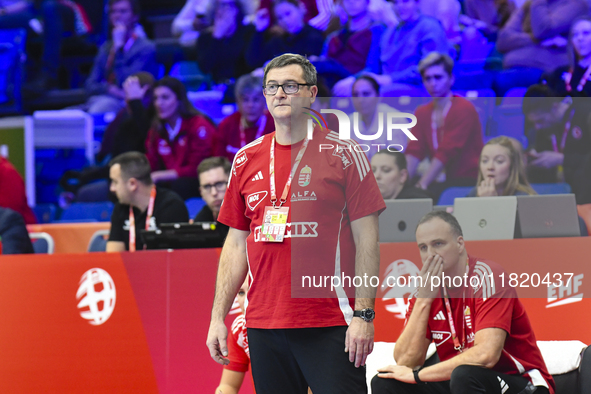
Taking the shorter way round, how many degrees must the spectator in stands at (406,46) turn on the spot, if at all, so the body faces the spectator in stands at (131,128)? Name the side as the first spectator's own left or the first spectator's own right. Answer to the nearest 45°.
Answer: approximately 45° to the first spectator's own right

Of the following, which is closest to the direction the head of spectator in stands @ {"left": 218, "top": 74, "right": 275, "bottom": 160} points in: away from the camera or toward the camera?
toward the camera

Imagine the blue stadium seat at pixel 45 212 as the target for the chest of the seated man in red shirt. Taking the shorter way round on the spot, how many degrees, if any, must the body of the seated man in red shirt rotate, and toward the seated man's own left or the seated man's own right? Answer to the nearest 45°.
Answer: approximately 90° to the seated man's own right

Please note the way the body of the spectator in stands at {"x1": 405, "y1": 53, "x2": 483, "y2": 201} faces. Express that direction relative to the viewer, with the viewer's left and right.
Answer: facing the viewer and to the left of the viewer

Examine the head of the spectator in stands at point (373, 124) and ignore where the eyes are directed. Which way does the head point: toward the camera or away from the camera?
toward the camera

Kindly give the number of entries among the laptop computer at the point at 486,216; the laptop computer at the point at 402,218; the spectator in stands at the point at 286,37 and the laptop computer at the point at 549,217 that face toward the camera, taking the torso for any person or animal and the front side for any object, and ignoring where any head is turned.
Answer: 1

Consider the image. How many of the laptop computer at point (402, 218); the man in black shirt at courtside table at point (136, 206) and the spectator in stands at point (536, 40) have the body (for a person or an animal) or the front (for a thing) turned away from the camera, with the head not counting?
1

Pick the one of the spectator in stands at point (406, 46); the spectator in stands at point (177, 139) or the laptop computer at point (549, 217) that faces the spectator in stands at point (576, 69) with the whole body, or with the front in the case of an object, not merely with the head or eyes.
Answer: the laptop computer

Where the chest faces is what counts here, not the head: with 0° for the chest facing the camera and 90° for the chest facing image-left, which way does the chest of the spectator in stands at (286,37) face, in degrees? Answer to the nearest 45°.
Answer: approximately 0°

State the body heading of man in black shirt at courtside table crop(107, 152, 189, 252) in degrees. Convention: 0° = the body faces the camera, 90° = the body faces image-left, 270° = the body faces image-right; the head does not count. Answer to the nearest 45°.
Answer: approximately 45°

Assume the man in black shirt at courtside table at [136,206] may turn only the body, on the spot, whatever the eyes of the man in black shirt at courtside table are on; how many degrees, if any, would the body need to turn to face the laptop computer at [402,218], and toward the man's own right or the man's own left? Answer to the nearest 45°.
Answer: approximately 90° to the man's own left

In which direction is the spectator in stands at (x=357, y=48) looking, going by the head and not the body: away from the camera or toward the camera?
toward the camera

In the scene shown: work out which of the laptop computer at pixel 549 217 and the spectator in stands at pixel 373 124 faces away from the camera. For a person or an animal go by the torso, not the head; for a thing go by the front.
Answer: the laptop computer

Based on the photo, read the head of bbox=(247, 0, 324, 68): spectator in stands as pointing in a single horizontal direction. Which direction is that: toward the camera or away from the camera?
toward the camera

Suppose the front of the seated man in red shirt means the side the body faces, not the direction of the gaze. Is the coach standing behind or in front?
in front
